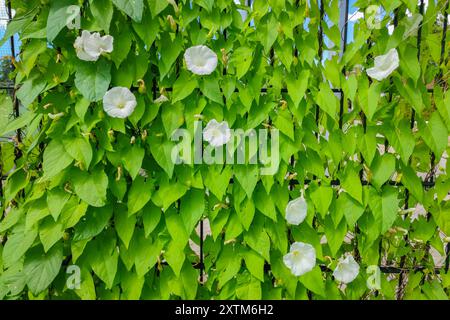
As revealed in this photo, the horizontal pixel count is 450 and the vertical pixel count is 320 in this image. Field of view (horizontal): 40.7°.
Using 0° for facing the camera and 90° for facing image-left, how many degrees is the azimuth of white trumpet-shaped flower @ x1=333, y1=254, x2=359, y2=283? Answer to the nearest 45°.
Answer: approximately 0°
